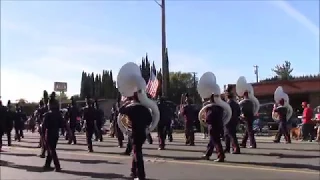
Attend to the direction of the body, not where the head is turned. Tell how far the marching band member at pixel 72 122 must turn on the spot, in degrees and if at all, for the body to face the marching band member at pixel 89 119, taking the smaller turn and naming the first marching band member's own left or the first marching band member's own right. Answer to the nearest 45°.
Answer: approximately 180°

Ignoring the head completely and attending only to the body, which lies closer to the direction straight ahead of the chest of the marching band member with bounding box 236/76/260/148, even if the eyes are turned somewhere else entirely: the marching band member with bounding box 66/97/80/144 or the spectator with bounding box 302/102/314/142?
the marching band member

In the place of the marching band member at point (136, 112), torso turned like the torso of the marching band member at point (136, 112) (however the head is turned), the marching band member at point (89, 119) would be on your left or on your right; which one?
on your right

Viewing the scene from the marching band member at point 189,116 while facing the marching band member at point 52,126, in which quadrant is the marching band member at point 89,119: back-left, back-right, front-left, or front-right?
front-right

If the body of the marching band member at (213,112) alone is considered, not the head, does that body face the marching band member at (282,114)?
no
